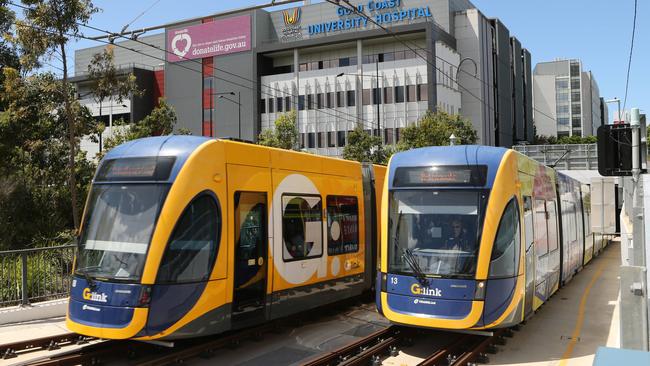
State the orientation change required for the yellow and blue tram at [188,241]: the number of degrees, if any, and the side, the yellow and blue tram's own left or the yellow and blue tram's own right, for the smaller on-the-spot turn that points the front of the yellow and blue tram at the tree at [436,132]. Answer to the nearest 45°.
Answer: approximately 180°

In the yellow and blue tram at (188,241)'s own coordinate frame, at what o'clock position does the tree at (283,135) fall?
The tree is roughly at 5 o'clock from the yellow and blue tram.

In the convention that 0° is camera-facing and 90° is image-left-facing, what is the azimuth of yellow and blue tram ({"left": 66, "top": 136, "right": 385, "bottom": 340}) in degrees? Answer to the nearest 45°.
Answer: approximately 45°

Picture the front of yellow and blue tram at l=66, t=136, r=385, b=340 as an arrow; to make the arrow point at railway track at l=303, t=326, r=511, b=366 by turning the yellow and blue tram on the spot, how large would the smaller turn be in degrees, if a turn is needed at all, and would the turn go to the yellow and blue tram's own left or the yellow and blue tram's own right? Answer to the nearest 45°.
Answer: approximately 135° to the yellow and blue tram's own left

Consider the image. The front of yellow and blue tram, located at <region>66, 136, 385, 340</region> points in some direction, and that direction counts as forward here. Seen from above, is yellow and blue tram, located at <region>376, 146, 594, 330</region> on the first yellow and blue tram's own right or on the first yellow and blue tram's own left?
on the first yellow and blue tram's own left

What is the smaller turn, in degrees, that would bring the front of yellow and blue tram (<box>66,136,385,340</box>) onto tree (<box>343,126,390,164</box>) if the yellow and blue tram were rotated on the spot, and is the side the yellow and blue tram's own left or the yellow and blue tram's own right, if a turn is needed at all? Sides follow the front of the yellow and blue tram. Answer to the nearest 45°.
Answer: approximately 135° to the yellow and blue tram's own right

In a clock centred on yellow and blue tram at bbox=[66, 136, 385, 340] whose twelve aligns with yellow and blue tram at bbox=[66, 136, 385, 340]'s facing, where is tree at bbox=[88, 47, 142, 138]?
The tree is roughly at 4 o'clock from the yellow and blue tram.

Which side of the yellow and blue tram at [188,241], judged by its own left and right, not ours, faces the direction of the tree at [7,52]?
right
